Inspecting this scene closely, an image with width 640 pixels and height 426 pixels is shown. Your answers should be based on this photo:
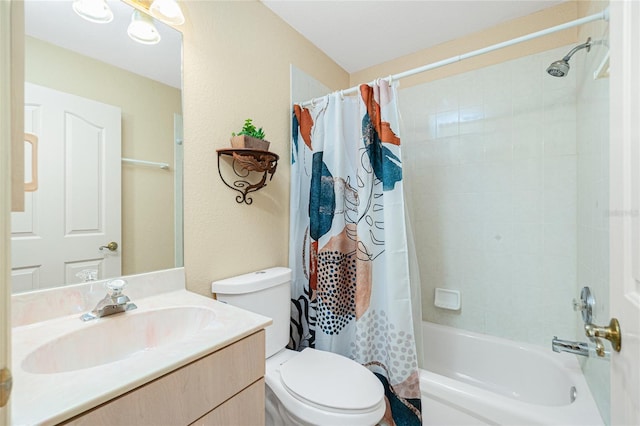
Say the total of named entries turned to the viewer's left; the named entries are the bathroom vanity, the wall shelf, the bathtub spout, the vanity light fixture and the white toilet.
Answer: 1

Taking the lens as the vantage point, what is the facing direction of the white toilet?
facing the viewer and to the right of the viewer

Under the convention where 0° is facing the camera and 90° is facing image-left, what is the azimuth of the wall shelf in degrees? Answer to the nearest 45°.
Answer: approximately 315°

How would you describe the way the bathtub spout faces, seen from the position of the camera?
facing to the left of the viewer

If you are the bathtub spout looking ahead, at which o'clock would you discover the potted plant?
The potted plant is roughly at 11 o'clock from the bathtub spout.

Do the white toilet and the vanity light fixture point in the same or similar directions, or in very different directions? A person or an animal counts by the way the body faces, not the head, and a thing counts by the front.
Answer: same or similar directions

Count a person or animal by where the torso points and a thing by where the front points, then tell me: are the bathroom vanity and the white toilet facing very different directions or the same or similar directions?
same or similar directions

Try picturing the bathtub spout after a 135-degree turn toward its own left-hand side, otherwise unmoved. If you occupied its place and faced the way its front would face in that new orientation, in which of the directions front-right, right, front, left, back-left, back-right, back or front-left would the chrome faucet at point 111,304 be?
right

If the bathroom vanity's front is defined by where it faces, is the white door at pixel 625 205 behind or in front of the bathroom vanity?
in front

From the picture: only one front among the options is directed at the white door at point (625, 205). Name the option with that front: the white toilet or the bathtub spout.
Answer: the white toilet

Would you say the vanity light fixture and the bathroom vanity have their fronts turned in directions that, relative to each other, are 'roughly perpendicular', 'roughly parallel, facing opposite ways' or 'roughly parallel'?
roughly parallel

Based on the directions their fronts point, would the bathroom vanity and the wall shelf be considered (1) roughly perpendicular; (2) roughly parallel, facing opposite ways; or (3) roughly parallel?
roughly parallel
